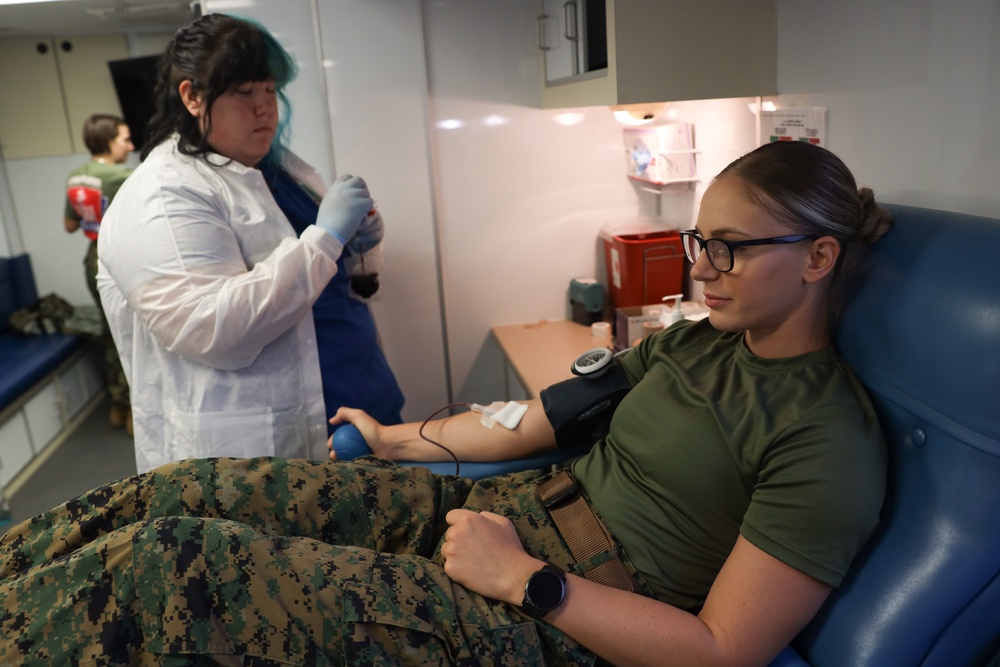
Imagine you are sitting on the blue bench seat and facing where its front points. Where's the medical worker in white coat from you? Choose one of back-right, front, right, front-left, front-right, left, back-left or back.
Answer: front-right

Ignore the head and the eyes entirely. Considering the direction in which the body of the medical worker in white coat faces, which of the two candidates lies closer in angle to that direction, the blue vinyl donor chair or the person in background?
the blue vinyl donor chair

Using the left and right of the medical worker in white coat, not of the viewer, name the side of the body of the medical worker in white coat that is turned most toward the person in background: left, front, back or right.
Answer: left

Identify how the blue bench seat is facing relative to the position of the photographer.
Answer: facing the viewer and to the right of the viewer

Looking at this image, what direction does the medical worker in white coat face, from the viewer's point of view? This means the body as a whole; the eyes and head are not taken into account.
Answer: to the viewer's right

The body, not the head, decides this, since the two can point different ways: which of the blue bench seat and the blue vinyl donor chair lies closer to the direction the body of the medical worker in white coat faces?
the blue vinyl donor chair

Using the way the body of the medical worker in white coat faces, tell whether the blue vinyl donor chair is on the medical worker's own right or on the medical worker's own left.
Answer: on the medical worker's own right

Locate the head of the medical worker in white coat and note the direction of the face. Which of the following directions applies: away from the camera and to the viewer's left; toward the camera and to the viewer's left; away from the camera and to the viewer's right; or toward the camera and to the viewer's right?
toward the camera and to the viewer's right

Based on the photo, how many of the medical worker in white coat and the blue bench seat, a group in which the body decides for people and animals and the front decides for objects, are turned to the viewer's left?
0
